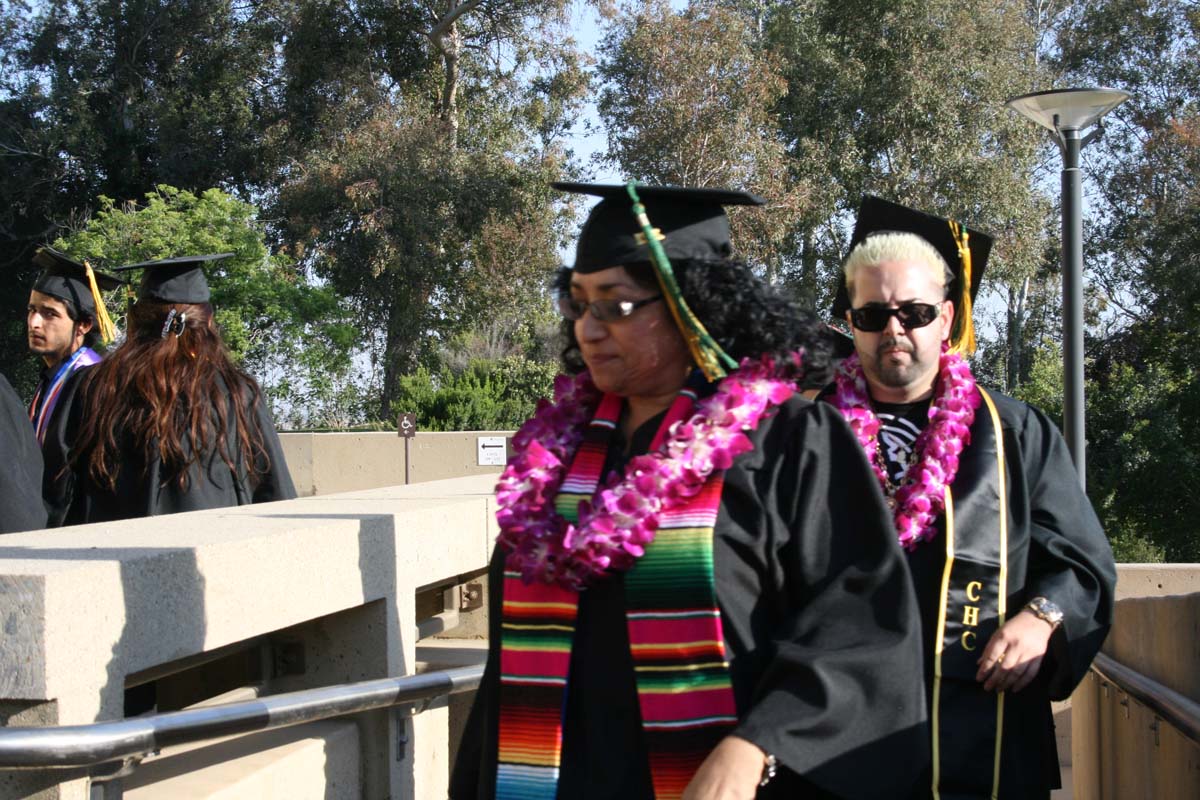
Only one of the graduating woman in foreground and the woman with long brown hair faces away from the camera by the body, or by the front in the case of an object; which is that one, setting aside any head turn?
the woman with long brown hair

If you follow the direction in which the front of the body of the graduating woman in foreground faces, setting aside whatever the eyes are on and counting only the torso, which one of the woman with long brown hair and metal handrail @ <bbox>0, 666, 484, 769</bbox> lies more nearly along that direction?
the metal handrail

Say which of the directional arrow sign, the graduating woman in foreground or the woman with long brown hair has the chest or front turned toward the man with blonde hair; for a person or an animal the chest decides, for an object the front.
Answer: the directional arrow sign

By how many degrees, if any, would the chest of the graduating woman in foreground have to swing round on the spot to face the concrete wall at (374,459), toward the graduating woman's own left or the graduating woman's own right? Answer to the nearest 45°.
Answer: approximately 135° to the graduating woman's own right

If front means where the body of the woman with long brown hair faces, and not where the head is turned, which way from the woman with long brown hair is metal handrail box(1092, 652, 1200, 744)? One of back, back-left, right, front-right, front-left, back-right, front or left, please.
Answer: back-right

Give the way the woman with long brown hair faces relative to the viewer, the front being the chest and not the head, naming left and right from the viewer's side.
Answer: facing away from the viewer

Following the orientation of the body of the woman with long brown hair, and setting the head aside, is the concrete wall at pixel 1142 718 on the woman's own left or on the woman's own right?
on the woman's own right

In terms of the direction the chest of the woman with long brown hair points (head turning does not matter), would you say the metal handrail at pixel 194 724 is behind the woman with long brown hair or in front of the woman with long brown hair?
behind

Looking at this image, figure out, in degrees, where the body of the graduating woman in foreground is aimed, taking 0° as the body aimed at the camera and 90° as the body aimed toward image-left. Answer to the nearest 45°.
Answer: approximately 45°

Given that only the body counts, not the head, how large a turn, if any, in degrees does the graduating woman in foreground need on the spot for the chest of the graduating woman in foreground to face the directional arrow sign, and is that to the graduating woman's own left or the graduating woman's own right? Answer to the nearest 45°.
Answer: approximately 135° to the graduating woman's own right

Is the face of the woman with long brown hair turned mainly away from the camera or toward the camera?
away from the camera

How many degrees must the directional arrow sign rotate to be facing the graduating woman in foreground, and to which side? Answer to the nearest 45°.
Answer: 0° — it already faces them

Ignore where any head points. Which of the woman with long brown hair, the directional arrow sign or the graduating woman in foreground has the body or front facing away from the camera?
the woman with long brown hair

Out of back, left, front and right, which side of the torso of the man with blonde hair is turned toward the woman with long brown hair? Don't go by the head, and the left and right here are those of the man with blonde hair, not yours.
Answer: right

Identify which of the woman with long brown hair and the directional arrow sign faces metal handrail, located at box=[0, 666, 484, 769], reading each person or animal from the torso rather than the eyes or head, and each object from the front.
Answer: the directional arrow sign
